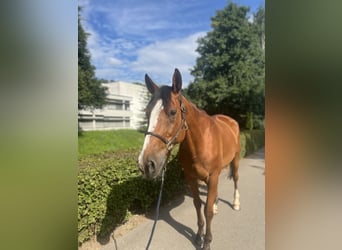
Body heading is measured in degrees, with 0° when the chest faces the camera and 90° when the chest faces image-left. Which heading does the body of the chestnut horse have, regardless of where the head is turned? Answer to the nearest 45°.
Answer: approximately 45°
